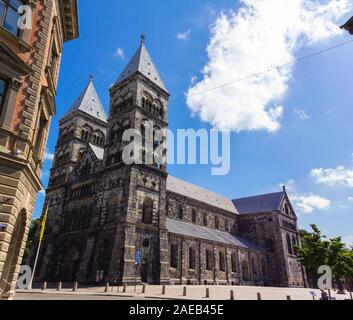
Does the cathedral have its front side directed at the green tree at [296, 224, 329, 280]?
no

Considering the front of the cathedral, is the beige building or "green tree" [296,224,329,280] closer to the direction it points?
the beige building

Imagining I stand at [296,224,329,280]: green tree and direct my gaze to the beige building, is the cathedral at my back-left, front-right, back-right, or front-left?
front-right

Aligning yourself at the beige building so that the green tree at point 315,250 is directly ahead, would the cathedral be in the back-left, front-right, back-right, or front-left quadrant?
front-left

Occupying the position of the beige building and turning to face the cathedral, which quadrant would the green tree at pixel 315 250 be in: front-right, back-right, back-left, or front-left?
front-right

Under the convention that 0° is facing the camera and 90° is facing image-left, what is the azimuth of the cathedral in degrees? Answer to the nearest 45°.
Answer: approximately 45°
